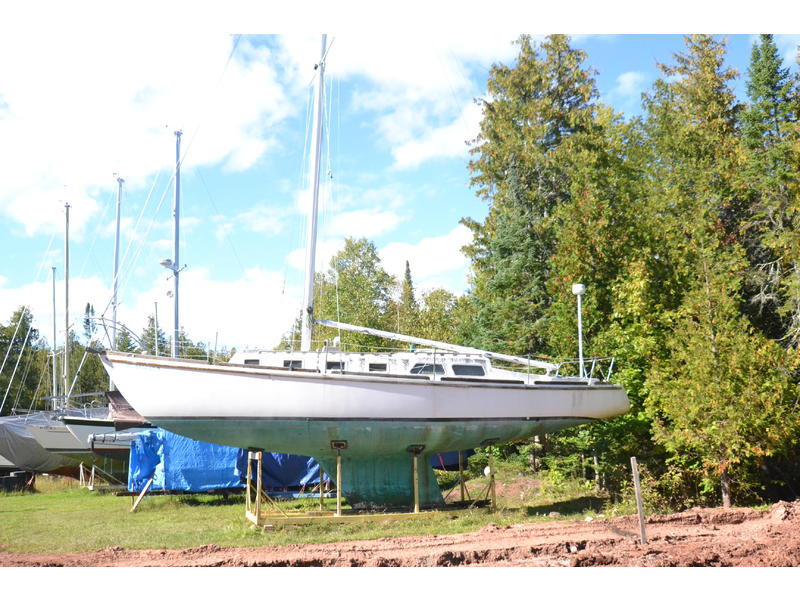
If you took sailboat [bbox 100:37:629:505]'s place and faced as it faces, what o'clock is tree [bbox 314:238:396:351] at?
The tree is roughly at 3 o'clock from the sailboat.

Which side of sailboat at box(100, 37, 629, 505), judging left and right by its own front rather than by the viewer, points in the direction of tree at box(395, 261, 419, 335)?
right

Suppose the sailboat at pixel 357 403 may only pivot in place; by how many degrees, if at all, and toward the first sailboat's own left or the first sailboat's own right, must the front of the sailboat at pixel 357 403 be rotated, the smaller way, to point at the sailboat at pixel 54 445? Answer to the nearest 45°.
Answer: approximately 45° to the first sailboat's own right

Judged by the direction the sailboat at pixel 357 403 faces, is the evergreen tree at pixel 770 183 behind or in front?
behind

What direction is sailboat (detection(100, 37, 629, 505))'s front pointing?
to the viewer's left

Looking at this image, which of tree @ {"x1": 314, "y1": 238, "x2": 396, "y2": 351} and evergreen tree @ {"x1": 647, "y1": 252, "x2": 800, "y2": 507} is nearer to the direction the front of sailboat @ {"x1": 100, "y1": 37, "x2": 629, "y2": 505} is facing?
the tree

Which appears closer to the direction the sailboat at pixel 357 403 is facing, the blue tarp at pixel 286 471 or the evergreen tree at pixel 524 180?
the blue tarp

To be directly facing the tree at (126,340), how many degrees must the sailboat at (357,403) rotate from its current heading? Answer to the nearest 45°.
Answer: approximately 45° to its right

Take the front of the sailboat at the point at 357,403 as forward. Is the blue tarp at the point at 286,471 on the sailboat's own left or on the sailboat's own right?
on the sailboat's own right

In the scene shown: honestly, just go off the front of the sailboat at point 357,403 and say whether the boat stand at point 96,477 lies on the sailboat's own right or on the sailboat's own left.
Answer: on the sailboat's own right
